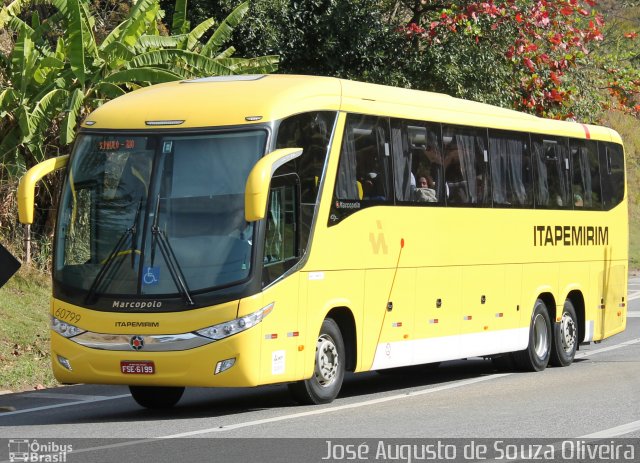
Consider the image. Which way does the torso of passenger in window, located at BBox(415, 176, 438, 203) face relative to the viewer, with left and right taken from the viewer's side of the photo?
facing the viewer and to the left of the viewer

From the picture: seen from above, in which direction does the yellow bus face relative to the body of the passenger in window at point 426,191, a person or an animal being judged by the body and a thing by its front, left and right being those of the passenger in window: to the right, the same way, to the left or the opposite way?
the same way

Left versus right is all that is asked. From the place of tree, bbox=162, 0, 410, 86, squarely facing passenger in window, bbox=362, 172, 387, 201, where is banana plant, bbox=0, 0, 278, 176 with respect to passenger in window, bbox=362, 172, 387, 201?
right

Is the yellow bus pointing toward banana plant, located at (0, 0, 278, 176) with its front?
no

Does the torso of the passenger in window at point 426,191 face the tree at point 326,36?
no

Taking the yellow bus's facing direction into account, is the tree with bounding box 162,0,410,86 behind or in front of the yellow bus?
behind

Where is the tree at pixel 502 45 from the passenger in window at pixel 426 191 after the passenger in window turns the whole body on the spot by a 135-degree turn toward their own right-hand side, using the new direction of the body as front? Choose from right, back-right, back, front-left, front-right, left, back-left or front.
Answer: front
